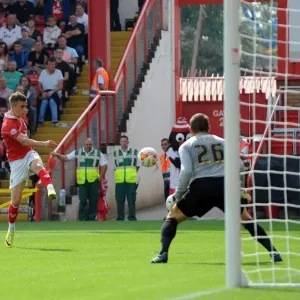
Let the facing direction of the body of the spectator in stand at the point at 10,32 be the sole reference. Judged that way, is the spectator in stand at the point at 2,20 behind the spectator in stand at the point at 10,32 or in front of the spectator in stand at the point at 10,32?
behind

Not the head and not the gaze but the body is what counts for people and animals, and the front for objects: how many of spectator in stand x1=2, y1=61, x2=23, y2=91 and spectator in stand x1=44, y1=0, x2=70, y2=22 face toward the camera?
2

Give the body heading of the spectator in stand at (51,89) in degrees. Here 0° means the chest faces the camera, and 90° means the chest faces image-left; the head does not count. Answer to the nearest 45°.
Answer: approximately 0°

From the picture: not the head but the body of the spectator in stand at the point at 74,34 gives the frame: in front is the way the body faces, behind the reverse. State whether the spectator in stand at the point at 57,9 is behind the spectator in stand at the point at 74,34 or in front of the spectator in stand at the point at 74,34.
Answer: behind

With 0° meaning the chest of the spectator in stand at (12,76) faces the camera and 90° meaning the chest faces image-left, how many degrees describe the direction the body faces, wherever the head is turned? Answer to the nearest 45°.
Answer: approximately 0°
